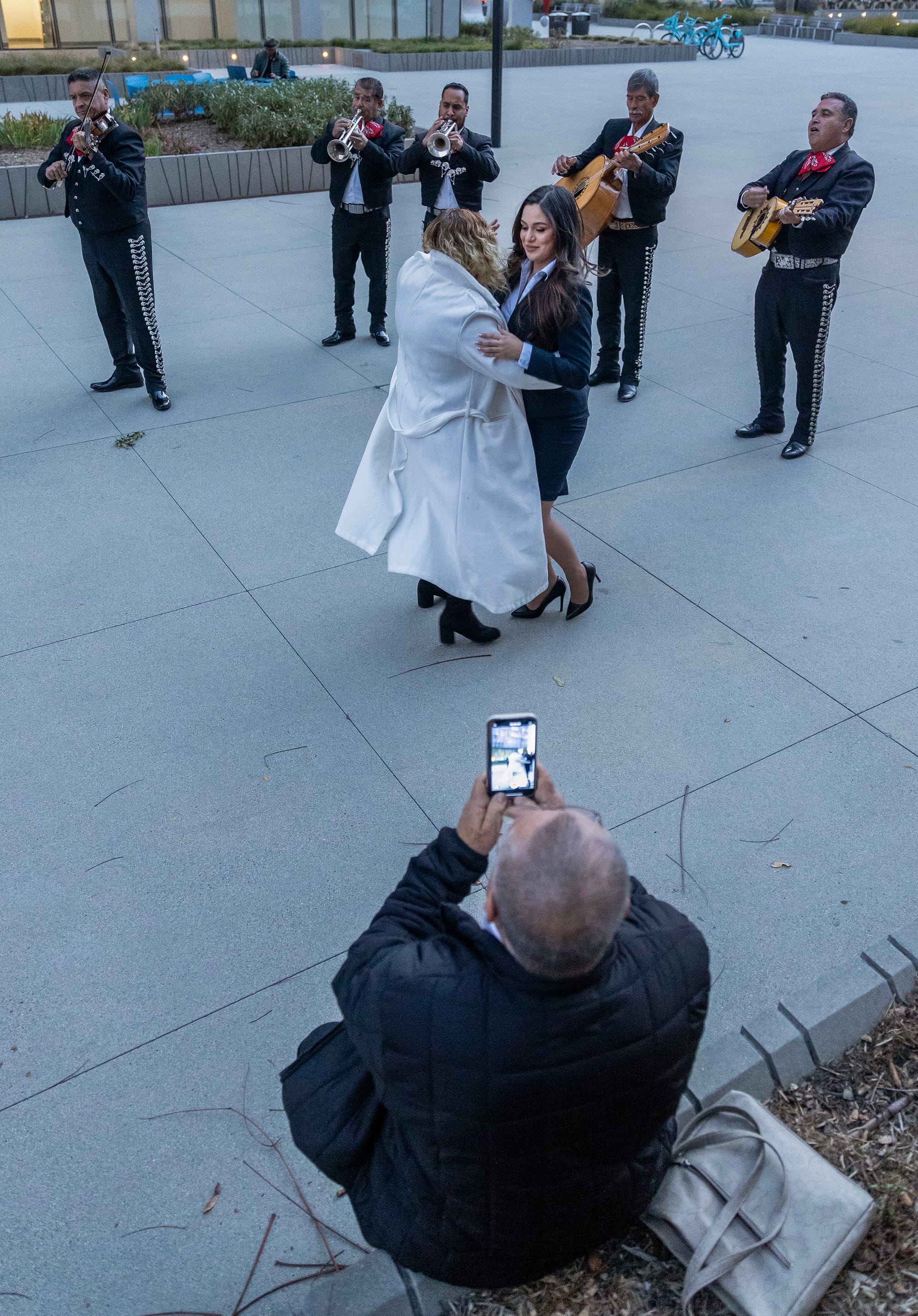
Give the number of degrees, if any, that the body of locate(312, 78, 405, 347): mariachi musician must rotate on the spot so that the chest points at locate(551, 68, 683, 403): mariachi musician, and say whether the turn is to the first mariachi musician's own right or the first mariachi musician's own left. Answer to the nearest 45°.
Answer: approximately 90° to the first mariachi musician's own left

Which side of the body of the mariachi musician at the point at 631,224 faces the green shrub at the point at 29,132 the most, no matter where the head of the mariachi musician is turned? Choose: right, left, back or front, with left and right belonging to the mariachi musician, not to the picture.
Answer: right

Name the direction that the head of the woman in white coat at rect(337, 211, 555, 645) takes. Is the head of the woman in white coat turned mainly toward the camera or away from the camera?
away from the camera

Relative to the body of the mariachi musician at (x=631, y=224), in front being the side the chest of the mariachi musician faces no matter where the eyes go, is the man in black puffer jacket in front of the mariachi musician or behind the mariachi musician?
in front

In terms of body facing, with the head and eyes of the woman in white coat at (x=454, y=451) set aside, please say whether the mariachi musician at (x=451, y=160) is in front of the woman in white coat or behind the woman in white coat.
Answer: in front

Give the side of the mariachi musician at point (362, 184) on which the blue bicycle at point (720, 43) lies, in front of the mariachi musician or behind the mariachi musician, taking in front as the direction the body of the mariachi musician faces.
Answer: behind

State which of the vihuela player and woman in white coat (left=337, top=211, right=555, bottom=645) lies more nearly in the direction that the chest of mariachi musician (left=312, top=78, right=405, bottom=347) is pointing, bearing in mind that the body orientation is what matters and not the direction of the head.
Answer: the woman in white coat

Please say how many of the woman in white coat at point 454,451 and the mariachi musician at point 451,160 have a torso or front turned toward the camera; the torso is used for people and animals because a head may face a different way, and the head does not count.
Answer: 1

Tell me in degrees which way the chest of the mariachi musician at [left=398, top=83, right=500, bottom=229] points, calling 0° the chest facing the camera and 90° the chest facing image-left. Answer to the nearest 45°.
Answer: approximately 0°

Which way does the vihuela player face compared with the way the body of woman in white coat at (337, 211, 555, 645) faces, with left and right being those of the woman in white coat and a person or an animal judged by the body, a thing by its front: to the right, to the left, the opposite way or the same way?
the opposite way

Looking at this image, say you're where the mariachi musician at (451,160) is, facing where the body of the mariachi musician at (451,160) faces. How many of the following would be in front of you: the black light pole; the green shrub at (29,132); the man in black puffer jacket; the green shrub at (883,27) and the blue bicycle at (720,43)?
1

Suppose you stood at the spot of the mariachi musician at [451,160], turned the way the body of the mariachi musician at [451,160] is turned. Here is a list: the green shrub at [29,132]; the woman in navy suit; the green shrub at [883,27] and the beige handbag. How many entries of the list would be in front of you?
2

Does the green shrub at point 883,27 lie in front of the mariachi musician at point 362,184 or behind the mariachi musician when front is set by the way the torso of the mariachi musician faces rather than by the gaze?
behind

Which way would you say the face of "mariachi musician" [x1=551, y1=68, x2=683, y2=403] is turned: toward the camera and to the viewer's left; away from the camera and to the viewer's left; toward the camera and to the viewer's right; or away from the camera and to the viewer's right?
toward the camera and to the viewer's left

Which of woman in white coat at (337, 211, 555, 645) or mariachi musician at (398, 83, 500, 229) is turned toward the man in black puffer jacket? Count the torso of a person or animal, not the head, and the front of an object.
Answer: the mariachi musician

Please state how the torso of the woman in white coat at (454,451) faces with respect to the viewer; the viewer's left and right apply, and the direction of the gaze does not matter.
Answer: facing away from the viewer and to the right of the viewer

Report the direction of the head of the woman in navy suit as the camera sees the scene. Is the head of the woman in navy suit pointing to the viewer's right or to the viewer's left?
to the viewer's left
